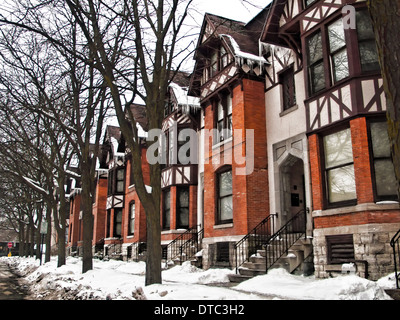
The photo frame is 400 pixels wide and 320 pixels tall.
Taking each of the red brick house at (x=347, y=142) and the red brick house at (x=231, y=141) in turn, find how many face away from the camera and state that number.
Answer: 0

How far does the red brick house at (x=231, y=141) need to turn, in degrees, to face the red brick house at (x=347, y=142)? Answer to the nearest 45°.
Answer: approximately 90° to its left

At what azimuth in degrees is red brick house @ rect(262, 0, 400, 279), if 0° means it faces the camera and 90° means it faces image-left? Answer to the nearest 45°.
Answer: approximately 45°

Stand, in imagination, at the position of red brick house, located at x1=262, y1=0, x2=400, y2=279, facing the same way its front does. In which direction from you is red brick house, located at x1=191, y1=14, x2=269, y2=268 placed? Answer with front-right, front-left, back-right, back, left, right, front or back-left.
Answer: right

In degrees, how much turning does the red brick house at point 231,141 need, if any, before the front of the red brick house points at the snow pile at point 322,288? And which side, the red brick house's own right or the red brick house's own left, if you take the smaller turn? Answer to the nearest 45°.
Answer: approximately 45° to the red brick house's own left

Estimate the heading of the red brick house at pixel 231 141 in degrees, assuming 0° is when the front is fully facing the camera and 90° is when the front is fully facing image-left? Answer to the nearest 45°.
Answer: approximately 45°
